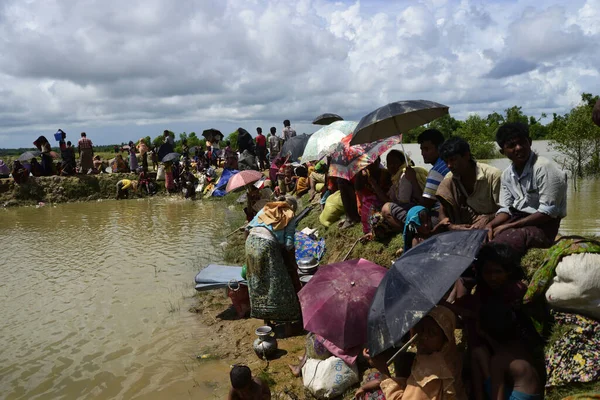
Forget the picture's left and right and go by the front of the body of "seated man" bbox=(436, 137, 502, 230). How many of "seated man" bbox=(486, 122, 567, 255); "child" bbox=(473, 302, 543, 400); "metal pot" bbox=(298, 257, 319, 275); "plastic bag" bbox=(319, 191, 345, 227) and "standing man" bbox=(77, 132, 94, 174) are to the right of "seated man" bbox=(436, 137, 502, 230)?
3

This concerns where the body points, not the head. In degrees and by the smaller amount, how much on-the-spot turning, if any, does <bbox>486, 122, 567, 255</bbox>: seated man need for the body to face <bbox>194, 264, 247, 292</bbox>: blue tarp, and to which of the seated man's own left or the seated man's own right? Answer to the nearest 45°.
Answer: approximately 45° to the seated man's own right

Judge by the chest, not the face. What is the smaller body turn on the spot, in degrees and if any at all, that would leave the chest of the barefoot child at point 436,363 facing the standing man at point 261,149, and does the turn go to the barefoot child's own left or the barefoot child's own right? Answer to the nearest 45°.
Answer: approximately 135° to the barefoot child's own right

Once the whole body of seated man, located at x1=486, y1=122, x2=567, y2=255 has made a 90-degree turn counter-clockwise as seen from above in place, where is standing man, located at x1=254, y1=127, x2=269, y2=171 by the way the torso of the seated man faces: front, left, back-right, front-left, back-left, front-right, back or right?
back

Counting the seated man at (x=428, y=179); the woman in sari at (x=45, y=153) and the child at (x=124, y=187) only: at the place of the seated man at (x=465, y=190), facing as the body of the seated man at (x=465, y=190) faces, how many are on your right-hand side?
3

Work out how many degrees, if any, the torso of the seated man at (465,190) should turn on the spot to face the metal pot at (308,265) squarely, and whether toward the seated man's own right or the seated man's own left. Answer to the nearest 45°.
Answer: approximately 90° to the seated man's own right

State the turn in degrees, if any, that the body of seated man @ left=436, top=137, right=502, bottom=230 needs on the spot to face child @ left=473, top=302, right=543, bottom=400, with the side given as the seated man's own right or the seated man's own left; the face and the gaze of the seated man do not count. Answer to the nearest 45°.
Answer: approximately 45° to the seated man's own left

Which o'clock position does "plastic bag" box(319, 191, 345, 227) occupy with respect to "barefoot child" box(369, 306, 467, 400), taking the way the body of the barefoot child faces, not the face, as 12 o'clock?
The plastic bag is roughly at 4 o'clock from the barefoot child.

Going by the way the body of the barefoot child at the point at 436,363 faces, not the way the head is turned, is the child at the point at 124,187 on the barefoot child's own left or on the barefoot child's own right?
on the barefoot child's own right

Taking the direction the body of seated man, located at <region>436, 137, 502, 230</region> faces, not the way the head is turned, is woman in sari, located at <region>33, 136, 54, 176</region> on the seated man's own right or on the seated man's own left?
on the seated man's own right

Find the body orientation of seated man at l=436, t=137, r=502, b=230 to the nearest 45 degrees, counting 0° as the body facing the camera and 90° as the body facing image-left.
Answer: approximately 45°

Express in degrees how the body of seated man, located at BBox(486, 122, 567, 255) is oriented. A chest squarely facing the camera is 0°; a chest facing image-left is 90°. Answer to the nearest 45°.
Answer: approximately 45°
